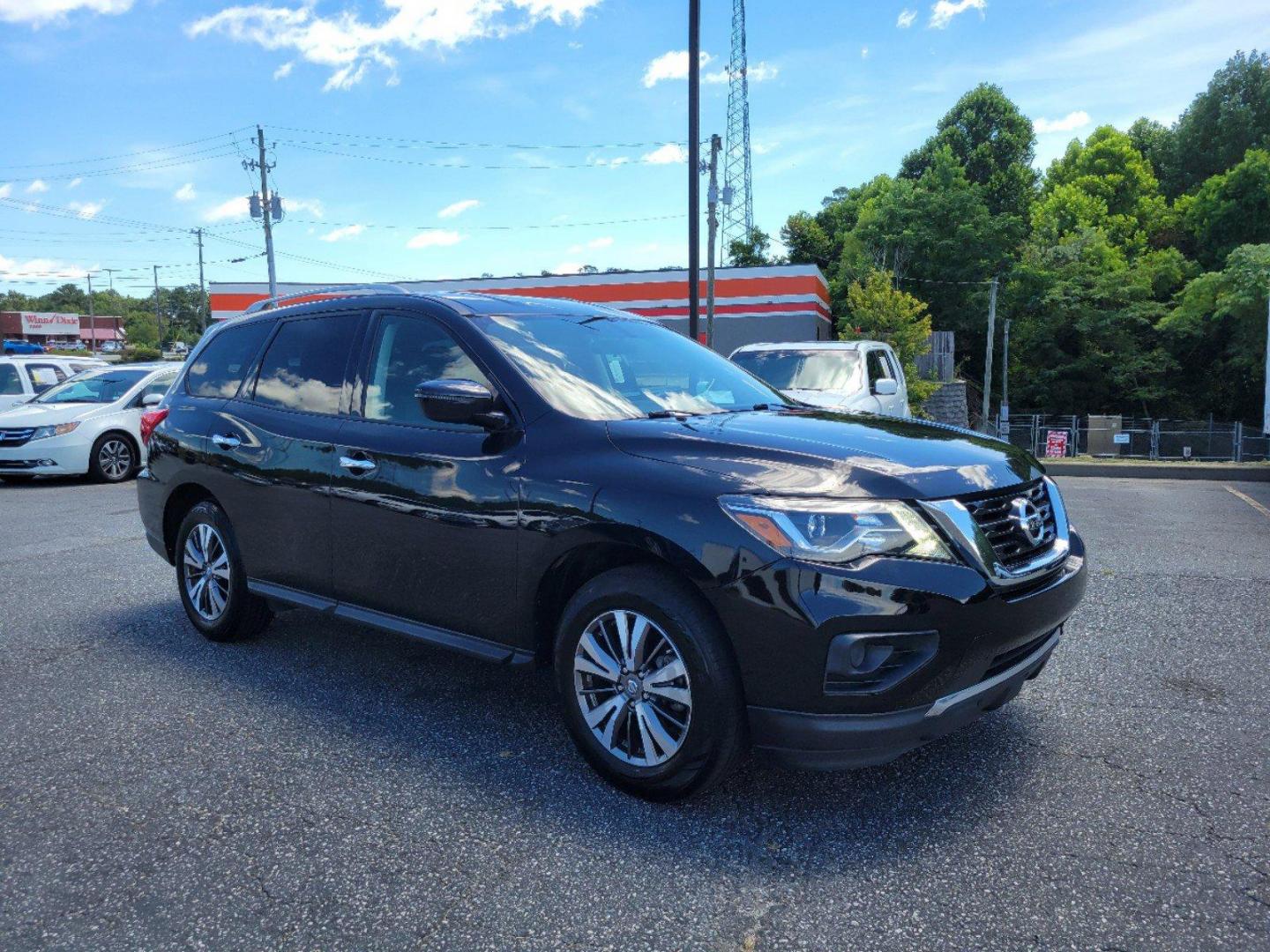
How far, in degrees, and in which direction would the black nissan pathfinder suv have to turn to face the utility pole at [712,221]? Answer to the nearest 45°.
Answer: approximately 135° to its left

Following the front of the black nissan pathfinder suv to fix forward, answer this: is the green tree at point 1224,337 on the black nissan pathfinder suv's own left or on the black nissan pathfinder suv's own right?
on the black nissan pathfinder suv's own left

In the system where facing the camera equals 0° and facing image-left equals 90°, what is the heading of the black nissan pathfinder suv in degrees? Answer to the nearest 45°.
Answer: approximately 315°

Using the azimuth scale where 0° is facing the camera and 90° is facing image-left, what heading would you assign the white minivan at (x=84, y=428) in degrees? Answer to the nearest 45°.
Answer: approximately 45°

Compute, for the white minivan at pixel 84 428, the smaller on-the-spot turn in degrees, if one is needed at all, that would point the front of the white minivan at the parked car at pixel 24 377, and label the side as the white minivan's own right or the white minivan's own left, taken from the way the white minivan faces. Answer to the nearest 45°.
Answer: approximately 135° to the white minivan's own right

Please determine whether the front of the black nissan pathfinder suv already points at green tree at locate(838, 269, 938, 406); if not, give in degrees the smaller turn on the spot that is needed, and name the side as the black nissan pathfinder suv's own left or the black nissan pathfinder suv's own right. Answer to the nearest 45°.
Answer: approximately 135° to the black nissan pathfinder suv's own left

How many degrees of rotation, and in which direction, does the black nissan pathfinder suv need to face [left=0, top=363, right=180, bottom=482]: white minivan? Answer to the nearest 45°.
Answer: approximately 180°

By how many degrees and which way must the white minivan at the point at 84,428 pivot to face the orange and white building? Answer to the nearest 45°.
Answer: approximately 180°
